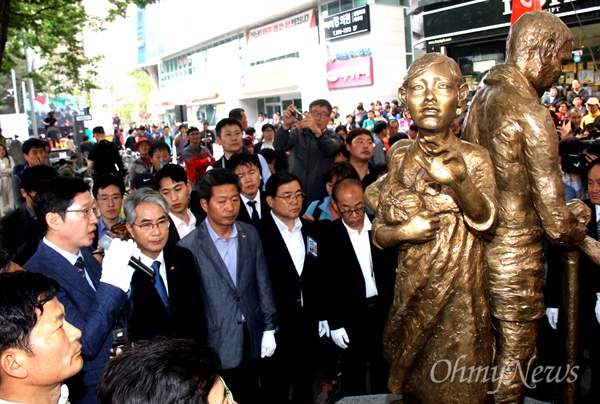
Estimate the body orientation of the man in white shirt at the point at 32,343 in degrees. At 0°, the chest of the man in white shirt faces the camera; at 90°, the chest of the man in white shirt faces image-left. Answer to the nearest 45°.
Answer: approximately 270°

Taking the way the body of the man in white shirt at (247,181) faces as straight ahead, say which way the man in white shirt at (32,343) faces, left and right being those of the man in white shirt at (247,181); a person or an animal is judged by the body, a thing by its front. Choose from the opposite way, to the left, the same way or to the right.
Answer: to the left

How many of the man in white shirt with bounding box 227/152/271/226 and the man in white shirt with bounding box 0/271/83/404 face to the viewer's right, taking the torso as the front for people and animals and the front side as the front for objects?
1

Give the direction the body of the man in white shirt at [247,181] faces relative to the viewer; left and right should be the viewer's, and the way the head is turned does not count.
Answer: facing the viewer

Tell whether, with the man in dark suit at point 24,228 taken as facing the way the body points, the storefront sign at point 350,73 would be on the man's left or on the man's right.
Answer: on the man's left

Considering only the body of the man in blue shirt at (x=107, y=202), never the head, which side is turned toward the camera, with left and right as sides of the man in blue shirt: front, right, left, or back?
front

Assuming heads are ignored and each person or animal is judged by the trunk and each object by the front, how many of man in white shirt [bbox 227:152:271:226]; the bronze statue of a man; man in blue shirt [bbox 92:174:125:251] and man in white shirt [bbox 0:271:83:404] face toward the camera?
2

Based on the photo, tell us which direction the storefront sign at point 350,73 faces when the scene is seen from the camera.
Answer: facing the viewer and to the left of the viewer

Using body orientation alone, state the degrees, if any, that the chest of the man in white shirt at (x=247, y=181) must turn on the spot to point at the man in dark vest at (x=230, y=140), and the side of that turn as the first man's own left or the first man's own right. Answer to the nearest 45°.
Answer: approximately 180°

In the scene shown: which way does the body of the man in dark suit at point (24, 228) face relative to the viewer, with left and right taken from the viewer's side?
facing the viewer and to the right of the viewer
